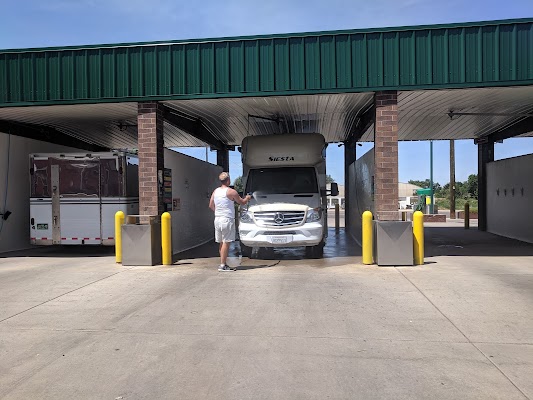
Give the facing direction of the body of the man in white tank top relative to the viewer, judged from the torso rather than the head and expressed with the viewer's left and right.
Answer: facing away from the viewer and to the right of the viewer

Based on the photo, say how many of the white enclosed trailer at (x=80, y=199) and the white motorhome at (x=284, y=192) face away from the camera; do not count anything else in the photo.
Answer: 1

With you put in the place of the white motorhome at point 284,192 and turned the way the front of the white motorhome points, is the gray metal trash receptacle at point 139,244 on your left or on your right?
on your right

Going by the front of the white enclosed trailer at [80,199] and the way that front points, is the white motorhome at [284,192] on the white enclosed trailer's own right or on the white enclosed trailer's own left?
on the white enclosed trailer's own right

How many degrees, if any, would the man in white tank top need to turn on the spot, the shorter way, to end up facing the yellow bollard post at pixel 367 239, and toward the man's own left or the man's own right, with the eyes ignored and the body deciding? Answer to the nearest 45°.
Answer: approximately 45° to the man's own right

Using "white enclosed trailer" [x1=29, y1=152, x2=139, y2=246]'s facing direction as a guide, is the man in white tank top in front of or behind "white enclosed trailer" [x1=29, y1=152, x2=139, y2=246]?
behind

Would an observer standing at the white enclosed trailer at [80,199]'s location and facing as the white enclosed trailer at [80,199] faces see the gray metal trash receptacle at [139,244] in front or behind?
behind

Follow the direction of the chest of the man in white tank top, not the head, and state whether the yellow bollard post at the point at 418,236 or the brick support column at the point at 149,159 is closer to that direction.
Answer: the yellow bollard post

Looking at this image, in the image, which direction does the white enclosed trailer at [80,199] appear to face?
away from the camera

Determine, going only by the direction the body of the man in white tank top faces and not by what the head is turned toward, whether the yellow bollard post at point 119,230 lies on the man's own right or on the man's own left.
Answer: on the man's own left

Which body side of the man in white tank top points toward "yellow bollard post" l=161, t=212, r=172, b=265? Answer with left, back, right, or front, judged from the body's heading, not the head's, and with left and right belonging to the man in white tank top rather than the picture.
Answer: left

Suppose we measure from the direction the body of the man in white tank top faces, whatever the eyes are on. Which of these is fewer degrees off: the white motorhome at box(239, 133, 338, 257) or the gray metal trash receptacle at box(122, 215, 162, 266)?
the white motorhome
